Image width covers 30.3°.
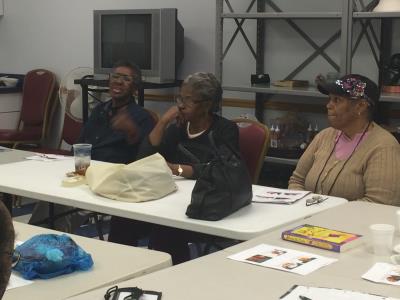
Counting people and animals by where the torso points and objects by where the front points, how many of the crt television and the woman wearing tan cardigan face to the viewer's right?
0

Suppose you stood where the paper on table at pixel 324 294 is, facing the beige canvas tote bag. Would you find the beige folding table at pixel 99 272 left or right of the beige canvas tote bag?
left

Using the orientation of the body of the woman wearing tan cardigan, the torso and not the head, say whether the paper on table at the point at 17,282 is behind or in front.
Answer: in front

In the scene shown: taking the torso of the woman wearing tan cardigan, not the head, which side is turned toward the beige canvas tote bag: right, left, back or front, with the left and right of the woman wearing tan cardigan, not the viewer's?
front

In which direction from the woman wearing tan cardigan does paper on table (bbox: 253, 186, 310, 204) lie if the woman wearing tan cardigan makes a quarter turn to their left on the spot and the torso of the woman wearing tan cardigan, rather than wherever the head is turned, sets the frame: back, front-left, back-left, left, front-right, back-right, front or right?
right

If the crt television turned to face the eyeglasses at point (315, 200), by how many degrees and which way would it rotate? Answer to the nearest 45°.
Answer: approximately 45° to its left

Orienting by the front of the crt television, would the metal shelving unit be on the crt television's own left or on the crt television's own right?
on the crt television's own left

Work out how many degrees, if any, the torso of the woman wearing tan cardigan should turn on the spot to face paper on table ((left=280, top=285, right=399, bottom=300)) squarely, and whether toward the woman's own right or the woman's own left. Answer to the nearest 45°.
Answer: approximately 45° to the woman's own left

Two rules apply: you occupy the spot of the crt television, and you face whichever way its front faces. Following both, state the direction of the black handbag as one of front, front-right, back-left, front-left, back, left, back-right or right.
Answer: front-left

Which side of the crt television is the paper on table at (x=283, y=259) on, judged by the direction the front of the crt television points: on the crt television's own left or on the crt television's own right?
on the crt television's own left

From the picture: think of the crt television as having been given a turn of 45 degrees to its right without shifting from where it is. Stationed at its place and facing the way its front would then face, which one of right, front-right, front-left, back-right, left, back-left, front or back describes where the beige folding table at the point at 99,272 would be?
left

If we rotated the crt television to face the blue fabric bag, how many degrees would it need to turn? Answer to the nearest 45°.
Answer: approximately 45° to its left

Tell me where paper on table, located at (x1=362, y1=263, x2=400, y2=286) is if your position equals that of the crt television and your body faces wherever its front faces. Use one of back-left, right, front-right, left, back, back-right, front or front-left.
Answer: front-left

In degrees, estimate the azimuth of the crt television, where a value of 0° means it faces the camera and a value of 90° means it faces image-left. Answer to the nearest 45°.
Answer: approximately 45°
